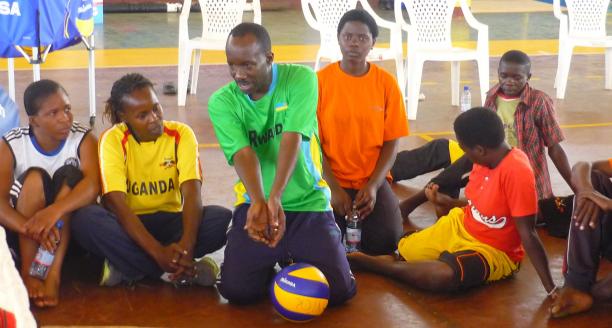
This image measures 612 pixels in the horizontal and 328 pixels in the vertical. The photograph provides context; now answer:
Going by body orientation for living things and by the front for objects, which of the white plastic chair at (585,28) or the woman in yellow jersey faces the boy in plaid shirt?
the white plastic chair

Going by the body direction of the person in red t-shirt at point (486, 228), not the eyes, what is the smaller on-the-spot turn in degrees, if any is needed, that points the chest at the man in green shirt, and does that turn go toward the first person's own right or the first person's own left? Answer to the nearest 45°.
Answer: approximately 45° to the first person's own right

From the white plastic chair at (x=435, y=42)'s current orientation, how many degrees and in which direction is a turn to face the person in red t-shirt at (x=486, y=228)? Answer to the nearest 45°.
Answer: approximately 45° to its right

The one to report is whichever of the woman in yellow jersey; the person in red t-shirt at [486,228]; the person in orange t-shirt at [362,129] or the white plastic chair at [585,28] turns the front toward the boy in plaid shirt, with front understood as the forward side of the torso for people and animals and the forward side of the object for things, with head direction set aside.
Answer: the white plastic chair

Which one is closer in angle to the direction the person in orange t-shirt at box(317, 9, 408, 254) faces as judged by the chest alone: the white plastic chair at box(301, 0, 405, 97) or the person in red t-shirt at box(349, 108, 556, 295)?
the person in red t-shirt

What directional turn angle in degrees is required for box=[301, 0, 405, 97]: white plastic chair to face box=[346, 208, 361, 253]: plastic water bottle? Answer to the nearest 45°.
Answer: approximately 45° to its right

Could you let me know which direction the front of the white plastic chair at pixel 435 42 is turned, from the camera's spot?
facing the viewer and to the right of the viewer

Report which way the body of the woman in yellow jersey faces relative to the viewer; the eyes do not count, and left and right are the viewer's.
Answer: facing the viewer

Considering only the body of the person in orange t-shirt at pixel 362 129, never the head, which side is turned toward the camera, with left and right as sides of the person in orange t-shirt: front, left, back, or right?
front

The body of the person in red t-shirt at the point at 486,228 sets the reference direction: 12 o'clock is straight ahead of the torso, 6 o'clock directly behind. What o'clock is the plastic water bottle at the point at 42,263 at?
The plastic water bottle is roughly at 1 o'clock from the person in red t-shirt.

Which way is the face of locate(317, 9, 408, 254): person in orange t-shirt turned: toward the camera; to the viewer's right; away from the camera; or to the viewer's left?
toward the camera

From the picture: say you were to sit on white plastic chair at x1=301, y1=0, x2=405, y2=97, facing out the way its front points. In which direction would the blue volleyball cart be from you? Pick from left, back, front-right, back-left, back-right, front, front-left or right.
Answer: right

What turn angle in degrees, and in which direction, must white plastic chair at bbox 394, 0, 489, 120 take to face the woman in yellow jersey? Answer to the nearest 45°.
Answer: approximately 45° to its right

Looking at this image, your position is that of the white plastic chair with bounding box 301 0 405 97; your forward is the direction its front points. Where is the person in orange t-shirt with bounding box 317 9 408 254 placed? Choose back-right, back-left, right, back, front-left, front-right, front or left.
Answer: front-right

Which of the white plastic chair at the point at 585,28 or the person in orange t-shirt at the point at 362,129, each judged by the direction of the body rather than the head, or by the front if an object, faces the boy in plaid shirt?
the white plastic chair

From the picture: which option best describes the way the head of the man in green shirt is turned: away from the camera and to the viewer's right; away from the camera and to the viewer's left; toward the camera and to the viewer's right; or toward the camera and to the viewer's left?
toward the camera and to the viewer's left
